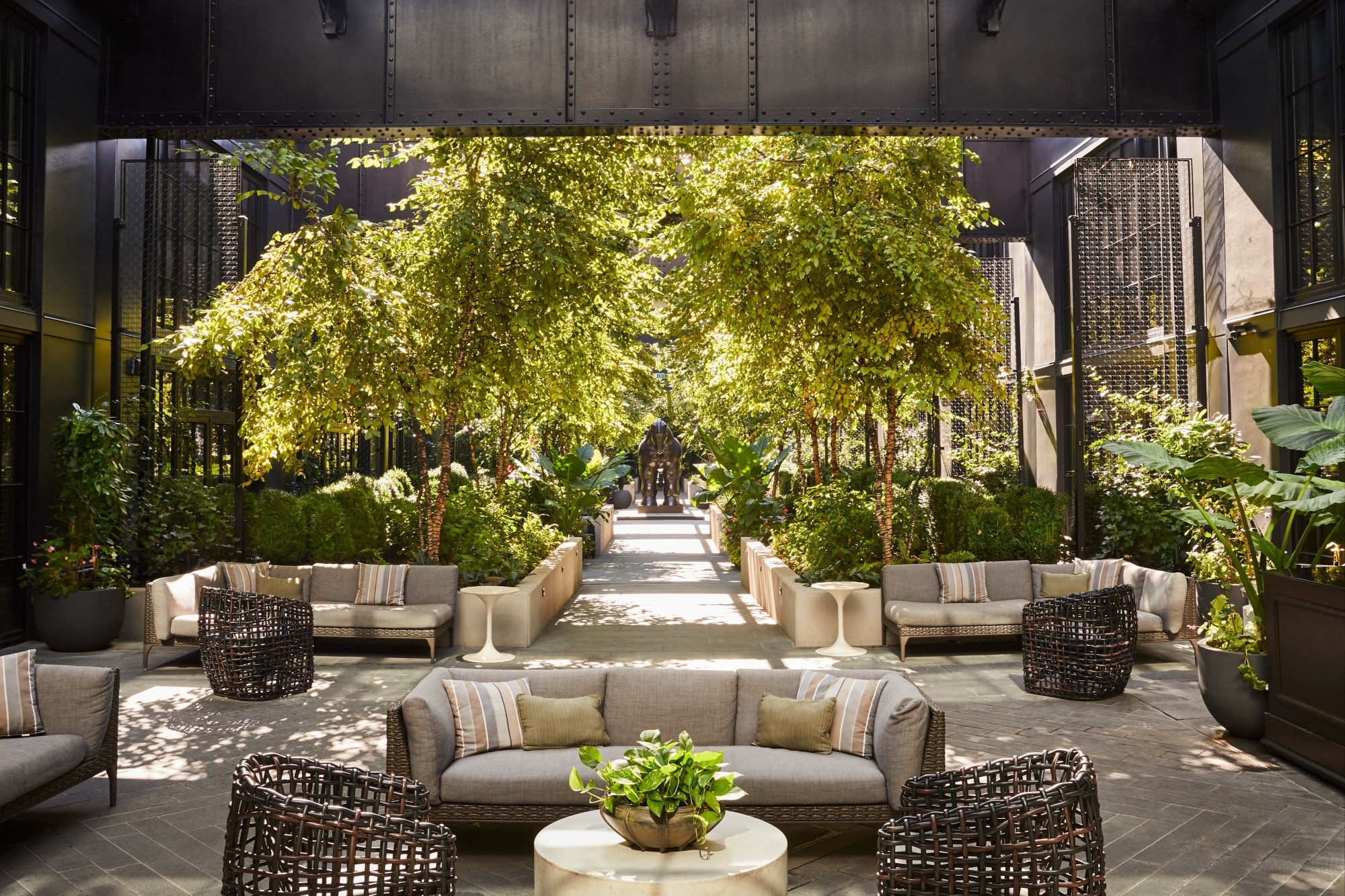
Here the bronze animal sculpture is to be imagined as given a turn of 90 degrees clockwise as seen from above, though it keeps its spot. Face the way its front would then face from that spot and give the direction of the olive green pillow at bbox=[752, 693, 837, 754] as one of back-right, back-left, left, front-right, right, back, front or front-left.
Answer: left

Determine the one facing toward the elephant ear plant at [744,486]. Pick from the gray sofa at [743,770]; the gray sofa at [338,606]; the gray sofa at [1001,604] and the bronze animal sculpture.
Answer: the bronze animal sculpture

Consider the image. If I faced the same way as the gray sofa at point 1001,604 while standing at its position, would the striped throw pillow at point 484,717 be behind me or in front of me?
in front

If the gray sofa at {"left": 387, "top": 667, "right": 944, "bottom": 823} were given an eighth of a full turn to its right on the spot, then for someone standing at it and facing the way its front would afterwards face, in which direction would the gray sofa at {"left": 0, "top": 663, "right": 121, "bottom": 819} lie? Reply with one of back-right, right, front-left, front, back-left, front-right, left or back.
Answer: front-right

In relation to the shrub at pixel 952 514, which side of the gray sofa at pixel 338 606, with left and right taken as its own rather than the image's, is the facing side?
left

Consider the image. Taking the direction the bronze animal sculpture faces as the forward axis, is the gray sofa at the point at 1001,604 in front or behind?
in front

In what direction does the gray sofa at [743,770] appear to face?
toward the camera

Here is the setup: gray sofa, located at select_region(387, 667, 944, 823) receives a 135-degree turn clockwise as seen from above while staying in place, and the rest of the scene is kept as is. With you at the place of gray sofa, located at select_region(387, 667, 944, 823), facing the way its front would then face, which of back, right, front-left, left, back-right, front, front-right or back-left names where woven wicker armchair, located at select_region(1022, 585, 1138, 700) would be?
right

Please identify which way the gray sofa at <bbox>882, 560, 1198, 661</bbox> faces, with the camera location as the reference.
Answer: facing the viewer

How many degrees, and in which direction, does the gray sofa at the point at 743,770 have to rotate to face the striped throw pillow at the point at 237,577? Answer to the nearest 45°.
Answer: approximately 135° to its right

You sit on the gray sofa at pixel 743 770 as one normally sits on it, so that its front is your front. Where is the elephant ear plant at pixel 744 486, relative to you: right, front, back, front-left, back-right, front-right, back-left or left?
back

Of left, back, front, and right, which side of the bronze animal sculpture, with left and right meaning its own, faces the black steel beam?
front

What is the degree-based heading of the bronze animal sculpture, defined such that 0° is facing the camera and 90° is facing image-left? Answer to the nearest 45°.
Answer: approximately 0°

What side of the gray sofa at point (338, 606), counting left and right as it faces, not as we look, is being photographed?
front
